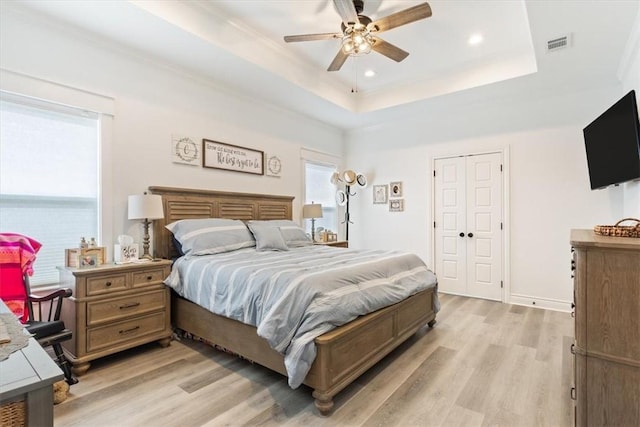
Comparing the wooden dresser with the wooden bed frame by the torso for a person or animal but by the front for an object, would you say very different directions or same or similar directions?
very different directions

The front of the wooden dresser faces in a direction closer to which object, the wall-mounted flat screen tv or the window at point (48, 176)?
the window

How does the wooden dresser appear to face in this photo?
to the viewer's left

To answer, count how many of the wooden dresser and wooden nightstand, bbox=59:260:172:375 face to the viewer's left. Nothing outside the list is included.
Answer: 1

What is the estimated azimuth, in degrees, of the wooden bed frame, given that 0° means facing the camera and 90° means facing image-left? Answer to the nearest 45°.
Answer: approximately 315°
